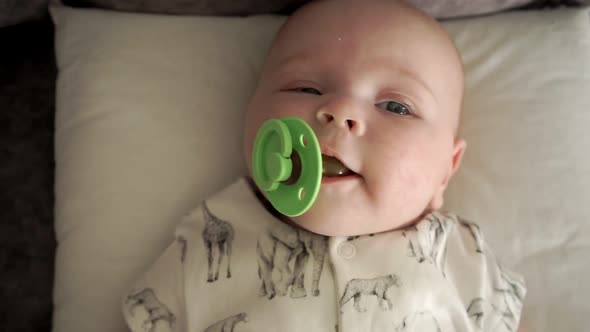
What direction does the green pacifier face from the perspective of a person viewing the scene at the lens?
facing the viewer and to the left of the viewer
